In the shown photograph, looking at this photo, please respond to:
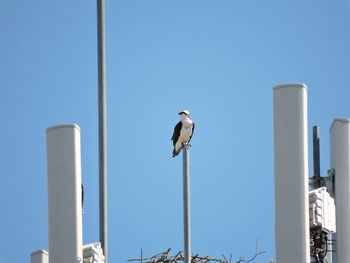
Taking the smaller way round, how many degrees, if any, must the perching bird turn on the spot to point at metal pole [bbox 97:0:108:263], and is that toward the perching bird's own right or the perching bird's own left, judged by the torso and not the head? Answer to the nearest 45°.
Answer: approximately 45° to the perching bird's own right

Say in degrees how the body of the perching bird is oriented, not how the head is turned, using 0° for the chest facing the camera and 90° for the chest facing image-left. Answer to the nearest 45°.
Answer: approximately 315°
